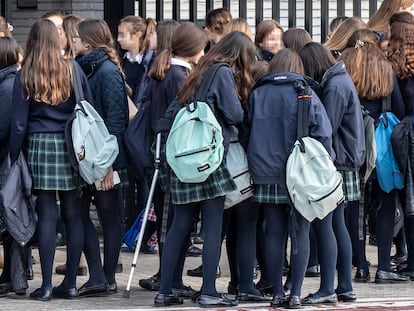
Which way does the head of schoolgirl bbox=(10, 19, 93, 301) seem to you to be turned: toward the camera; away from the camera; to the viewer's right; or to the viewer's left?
away from the camera

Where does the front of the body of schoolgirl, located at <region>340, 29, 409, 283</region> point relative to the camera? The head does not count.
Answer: away from the camera

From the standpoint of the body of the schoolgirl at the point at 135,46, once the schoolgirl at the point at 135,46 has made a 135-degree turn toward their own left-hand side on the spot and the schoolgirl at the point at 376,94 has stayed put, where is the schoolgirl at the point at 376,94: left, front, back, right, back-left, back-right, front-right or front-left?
front-right

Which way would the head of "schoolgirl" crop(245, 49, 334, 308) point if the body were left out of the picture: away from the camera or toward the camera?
away from the camera

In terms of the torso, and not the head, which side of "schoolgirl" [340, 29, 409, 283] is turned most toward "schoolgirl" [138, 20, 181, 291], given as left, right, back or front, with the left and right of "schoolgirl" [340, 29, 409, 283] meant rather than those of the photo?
left

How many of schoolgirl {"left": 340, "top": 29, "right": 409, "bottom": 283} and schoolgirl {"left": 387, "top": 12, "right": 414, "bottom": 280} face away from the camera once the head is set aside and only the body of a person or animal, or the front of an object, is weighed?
2

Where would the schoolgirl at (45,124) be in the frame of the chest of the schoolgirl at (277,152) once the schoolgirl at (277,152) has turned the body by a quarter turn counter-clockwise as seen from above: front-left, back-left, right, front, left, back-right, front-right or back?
front

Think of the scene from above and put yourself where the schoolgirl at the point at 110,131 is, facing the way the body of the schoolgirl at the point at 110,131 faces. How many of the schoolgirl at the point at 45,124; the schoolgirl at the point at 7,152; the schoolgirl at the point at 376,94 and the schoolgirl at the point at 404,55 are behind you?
2

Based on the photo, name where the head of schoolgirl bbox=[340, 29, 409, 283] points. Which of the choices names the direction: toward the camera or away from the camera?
away from the camera

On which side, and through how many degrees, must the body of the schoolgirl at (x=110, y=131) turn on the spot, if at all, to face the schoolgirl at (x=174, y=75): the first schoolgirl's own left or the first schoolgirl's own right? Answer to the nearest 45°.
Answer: approximately 180°
